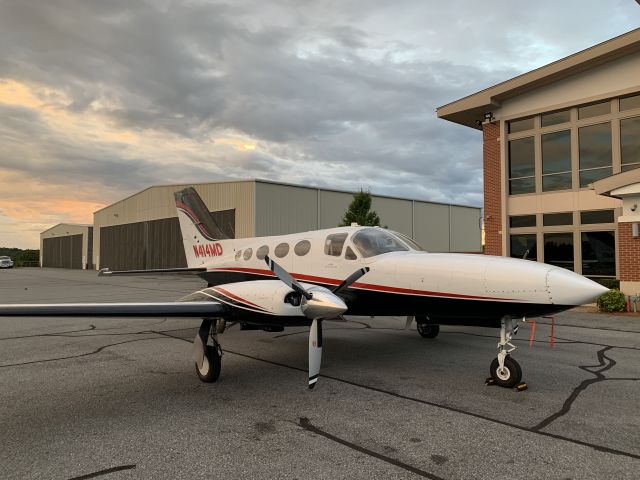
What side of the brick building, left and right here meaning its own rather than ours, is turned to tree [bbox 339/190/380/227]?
right

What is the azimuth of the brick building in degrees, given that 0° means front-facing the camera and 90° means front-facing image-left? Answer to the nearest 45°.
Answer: approximately 45°

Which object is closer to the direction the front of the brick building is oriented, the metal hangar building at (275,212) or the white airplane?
the white airplane

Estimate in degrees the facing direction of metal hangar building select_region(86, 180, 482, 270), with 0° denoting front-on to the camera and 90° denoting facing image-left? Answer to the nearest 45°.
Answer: approximately 45°

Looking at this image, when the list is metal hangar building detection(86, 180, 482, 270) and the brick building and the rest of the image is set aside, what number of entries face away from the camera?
0

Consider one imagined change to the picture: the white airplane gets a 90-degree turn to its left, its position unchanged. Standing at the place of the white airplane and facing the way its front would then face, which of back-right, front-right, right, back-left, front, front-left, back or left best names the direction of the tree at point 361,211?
front-left

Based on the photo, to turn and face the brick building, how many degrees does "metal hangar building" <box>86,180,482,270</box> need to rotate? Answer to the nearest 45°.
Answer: approximately 90° to its left

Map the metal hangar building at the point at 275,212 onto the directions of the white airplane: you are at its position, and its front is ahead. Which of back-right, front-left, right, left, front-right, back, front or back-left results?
back-left

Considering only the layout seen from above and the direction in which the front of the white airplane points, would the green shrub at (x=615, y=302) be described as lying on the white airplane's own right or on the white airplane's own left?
on the white airplane's own left

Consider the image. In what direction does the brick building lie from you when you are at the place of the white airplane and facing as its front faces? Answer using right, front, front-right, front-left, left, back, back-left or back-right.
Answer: left

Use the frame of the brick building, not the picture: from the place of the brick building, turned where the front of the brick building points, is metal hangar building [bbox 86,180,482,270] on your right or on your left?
on your right
